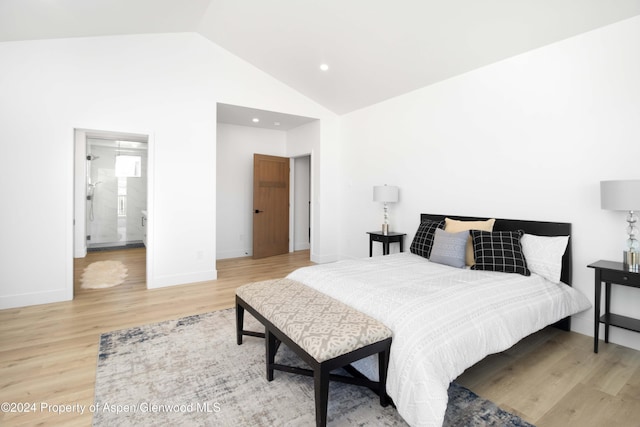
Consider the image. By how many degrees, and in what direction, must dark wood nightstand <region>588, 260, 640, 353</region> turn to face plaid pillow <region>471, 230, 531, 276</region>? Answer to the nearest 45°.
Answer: approximately 45° to its right

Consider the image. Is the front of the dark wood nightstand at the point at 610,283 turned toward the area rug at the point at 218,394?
yes

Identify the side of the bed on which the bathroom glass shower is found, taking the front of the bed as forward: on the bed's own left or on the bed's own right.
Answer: on the bed's own right

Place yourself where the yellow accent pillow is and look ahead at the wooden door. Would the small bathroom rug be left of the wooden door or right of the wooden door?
left

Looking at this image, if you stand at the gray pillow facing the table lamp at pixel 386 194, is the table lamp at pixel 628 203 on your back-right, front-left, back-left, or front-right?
back-right

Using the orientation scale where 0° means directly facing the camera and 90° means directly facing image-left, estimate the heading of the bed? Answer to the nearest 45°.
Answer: approximately 45°

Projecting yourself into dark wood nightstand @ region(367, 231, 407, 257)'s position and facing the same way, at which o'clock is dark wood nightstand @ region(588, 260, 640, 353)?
dark wood nightstand @ region(588, 260, 640, 353) is roughly at 9 o'clock from dark wood nightstand @ region(367, 231, 407, 257).

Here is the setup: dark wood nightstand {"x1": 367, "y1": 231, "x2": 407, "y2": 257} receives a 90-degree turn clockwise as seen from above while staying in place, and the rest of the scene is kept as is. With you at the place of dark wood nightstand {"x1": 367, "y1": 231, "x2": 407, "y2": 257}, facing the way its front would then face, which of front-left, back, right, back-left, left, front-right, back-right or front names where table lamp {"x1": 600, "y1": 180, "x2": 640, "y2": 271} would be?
back

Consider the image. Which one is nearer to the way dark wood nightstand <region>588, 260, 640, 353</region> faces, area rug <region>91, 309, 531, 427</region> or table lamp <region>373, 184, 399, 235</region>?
the area rug

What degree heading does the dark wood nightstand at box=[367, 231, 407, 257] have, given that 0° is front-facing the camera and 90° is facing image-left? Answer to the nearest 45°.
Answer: approximately 45°
